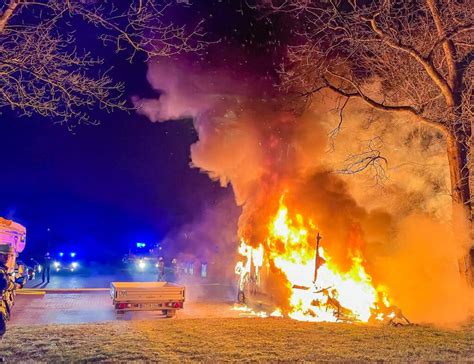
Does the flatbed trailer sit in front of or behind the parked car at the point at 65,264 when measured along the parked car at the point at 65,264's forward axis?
in front

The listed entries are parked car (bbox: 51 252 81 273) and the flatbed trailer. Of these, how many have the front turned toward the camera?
1

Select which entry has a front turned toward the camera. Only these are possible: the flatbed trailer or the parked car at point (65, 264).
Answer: the parked car

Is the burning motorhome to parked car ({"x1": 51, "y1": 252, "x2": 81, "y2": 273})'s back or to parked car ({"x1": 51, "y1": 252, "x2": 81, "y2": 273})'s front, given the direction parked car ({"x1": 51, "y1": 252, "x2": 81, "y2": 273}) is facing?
to the front

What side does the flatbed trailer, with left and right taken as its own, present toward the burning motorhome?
right

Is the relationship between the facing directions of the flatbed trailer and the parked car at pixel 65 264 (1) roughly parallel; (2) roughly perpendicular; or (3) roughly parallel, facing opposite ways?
roughly parallel, facing opposite ways

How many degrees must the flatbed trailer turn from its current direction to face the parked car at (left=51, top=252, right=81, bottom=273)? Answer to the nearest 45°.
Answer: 0° — it already faces it

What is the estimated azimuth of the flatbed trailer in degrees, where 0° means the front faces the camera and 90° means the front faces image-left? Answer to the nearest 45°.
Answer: approximately 180°

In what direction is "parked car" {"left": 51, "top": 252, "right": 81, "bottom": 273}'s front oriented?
toward the camera
